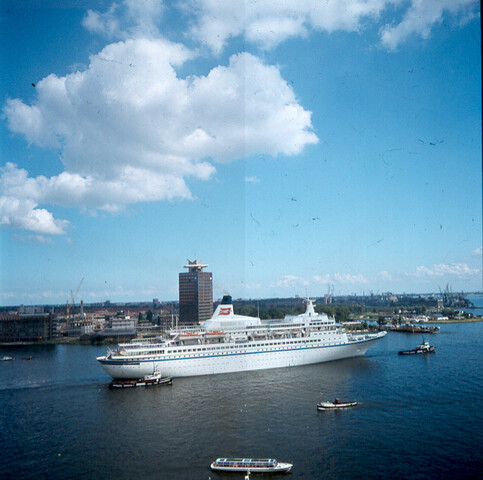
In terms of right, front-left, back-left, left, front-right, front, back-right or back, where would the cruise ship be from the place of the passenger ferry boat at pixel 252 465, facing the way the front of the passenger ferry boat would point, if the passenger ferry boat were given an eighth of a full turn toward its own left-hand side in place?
front-left

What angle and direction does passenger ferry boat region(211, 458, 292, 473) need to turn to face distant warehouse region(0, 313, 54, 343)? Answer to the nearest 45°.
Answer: approximately 135° to its left

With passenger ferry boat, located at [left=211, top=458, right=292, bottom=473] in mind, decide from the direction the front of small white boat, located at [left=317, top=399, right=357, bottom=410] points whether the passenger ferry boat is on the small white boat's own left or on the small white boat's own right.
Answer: on the small white boat's own right

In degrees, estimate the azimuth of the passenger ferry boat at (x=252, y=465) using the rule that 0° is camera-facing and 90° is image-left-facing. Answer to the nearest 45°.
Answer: approximately 270°

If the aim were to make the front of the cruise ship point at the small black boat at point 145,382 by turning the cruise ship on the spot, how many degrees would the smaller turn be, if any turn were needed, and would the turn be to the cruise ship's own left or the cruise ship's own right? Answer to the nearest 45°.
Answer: approximately 180°

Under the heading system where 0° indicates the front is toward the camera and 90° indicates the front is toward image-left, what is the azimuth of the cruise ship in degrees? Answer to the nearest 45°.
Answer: approximately 225°
